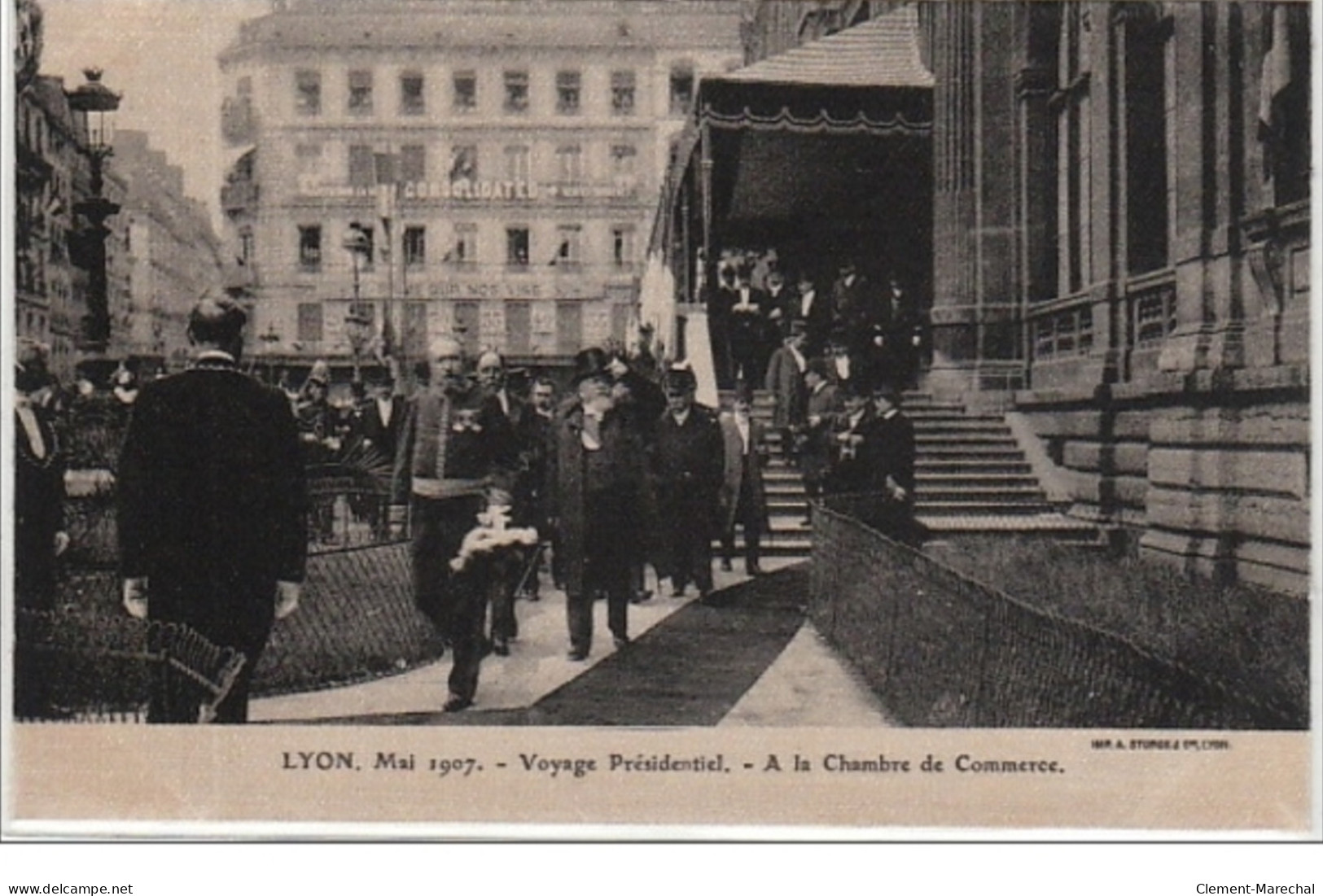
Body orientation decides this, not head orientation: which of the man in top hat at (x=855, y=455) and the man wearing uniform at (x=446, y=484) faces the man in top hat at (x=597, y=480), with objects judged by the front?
the man in top hat at (x=855, y=455)

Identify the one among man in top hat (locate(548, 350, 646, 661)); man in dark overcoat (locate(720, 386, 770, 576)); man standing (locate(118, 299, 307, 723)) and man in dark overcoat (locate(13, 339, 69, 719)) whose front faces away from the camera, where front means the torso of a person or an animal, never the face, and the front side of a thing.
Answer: the man standing

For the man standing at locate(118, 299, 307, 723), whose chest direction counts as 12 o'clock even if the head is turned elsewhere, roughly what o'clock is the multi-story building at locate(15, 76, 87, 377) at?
The multi-story building is roughly at 11 o'clock from the man standing.

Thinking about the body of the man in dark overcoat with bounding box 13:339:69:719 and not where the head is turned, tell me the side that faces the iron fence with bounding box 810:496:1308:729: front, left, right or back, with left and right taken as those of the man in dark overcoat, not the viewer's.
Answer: front

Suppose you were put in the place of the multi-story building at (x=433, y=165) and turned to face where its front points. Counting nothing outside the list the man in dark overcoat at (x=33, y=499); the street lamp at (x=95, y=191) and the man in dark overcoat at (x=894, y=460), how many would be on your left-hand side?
1

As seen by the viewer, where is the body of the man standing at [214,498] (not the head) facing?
away from the camera

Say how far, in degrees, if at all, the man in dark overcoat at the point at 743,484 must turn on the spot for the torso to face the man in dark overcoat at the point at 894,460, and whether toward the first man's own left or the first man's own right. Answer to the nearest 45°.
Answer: approximately 90° to the first man's own left

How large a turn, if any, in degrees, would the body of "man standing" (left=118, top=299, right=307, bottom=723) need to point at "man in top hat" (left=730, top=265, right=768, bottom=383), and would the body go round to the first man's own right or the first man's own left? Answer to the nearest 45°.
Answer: approximately 45° to the first man's own right

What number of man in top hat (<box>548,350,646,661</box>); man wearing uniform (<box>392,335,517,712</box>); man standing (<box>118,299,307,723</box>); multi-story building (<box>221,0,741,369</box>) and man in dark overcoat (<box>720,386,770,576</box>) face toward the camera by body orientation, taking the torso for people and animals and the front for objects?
4

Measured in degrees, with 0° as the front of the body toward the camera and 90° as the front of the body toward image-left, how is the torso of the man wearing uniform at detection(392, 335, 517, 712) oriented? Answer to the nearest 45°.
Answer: approximately 0°

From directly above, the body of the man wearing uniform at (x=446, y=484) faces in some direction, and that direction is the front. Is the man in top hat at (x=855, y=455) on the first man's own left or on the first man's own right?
on the first man's own left
